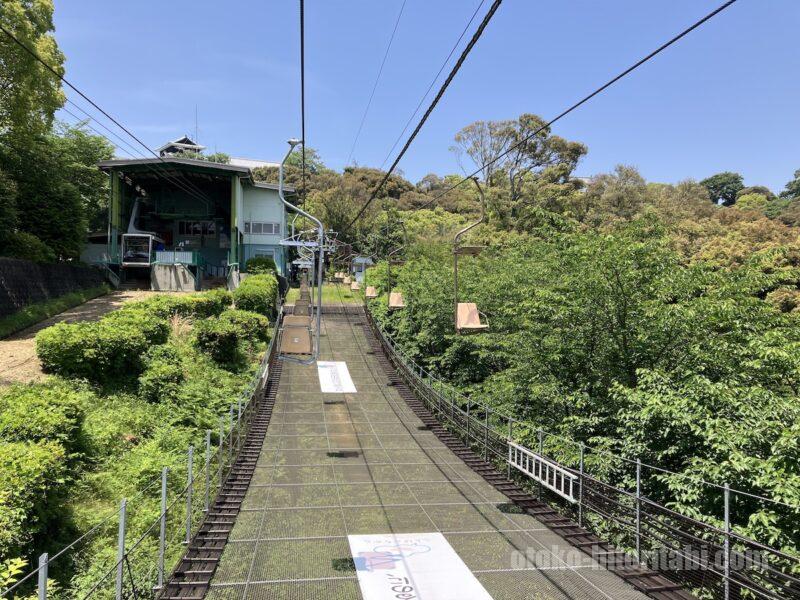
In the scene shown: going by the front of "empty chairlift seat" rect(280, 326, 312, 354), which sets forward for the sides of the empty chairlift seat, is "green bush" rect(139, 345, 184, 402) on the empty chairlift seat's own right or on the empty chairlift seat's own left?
on the empty chairlift seat's own left

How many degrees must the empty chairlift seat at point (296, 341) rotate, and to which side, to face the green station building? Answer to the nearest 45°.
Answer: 0° — it already faces it

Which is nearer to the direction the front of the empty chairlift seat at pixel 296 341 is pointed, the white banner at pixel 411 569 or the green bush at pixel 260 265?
the green bush

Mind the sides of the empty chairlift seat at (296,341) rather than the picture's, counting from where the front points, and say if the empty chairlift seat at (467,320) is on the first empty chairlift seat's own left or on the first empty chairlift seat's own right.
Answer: on the first empty chairlift seat's own right

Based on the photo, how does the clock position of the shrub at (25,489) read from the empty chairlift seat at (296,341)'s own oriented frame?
The shrub is roughly at 7 o'clock from the empty chairlift seat.

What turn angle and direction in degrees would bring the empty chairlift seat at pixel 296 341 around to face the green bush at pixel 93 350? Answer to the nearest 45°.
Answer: approximately 90° to its left

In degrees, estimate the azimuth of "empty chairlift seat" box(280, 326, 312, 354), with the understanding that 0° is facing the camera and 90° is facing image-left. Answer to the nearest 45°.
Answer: approximately 180°

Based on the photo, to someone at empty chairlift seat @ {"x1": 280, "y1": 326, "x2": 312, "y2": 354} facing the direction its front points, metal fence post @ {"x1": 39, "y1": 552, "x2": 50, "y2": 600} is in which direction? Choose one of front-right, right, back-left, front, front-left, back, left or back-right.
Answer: back

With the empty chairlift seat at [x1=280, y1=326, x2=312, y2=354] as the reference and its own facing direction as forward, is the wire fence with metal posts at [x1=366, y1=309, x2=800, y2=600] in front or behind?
behind

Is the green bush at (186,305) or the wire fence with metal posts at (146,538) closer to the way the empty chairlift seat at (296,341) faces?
the green bush
